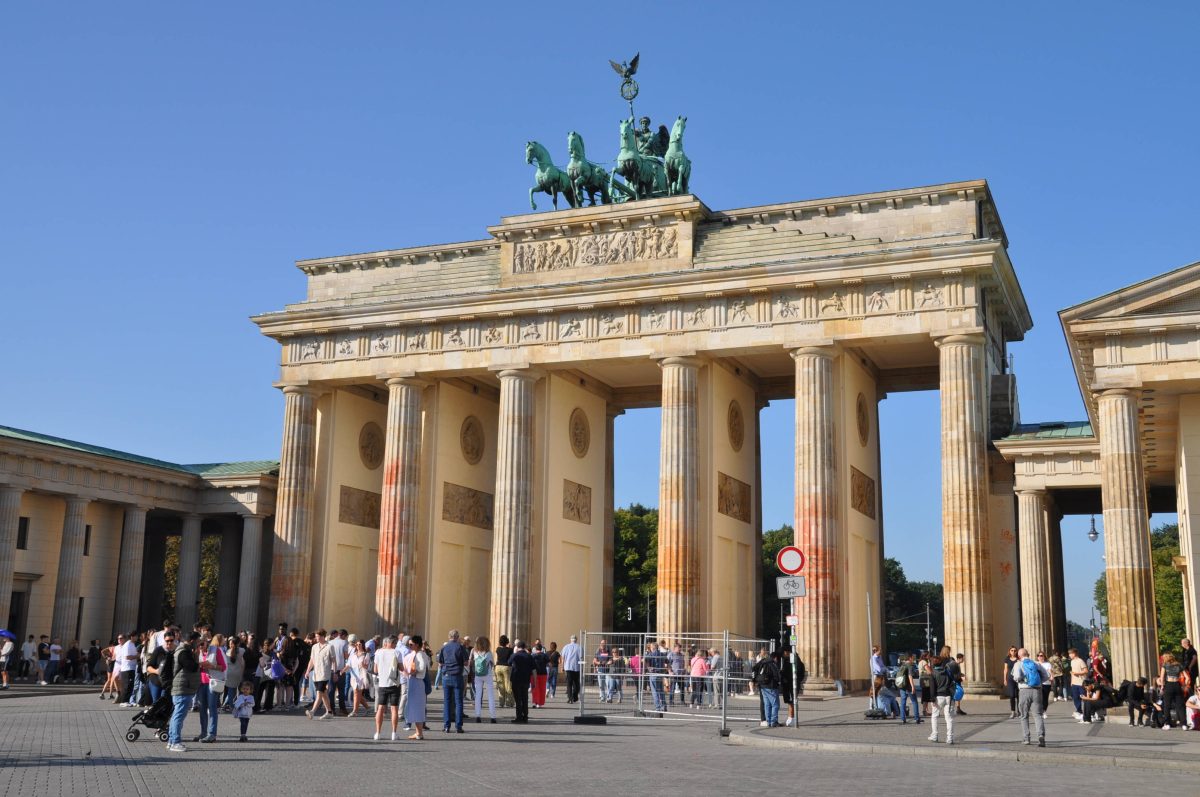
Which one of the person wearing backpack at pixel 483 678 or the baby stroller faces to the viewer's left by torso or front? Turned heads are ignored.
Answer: the baby stroller

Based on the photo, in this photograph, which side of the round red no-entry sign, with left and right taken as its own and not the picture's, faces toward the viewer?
front

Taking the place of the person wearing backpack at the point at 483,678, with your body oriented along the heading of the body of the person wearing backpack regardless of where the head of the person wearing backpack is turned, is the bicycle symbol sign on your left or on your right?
on your right

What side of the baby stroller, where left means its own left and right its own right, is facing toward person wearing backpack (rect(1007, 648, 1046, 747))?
back

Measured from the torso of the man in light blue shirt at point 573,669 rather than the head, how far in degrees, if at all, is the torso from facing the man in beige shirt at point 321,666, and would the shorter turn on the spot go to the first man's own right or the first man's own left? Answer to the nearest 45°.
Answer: approximately 135° to the first man's own left

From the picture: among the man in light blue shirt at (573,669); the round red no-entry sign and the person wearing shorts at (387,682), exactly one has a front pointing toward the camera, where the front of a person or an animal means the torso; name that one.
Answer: the round red no-entry sign

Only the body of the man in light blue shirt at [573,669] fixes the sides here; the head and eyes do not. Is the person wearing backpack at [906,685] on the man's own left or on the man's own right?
on the man's own right

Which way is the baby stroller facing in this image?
to the viewer's left

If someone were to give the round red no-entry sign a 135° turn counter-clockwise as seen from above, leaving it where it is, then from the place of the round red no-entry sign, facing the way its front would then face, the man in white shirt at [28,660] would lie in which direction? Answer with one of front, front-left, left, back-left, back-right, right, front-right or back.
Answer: left

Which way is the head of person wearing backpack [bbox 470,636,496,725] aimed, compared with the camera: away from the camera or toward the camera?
away from the camera

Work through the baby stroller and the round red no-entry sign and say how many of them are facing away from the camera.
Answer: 0

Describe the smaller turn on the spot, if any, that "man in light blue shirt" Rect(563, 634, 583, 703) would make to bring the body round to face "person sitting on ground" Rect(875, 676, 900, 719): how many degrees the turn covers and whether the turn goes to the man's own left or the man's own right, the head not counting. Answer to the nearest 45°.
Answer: approximately 135° to the man's own right

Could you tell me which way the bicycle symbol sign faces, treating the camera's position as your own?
facing the viewer

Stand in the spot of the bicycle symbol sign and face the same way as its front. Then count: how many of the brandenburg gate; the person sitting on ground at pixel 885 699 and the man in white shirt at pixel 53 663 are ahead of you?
0

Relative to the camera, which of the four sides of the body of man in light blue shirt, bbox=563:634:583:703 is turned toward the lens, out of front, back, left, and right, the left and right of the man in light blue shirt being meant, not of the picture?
back

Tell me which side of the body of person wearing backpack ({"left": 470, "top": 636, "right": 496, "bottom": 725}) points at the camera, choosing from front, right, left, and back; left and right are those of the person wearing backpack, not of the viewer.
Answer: back

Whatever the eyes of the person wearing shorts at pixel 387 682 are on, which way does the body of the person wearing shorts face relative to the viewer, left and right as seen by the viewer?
facing away from the viewer

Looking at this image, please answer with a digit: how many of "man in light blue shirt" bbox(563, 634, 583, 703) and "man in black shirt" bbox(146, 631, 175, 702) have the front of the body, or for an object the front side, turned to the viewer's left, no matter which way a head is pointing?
0

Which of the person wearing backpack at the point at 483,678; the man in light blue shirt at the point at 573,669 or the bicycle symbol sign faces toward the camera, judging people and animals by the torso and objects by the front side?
the bicycle symbol sign
